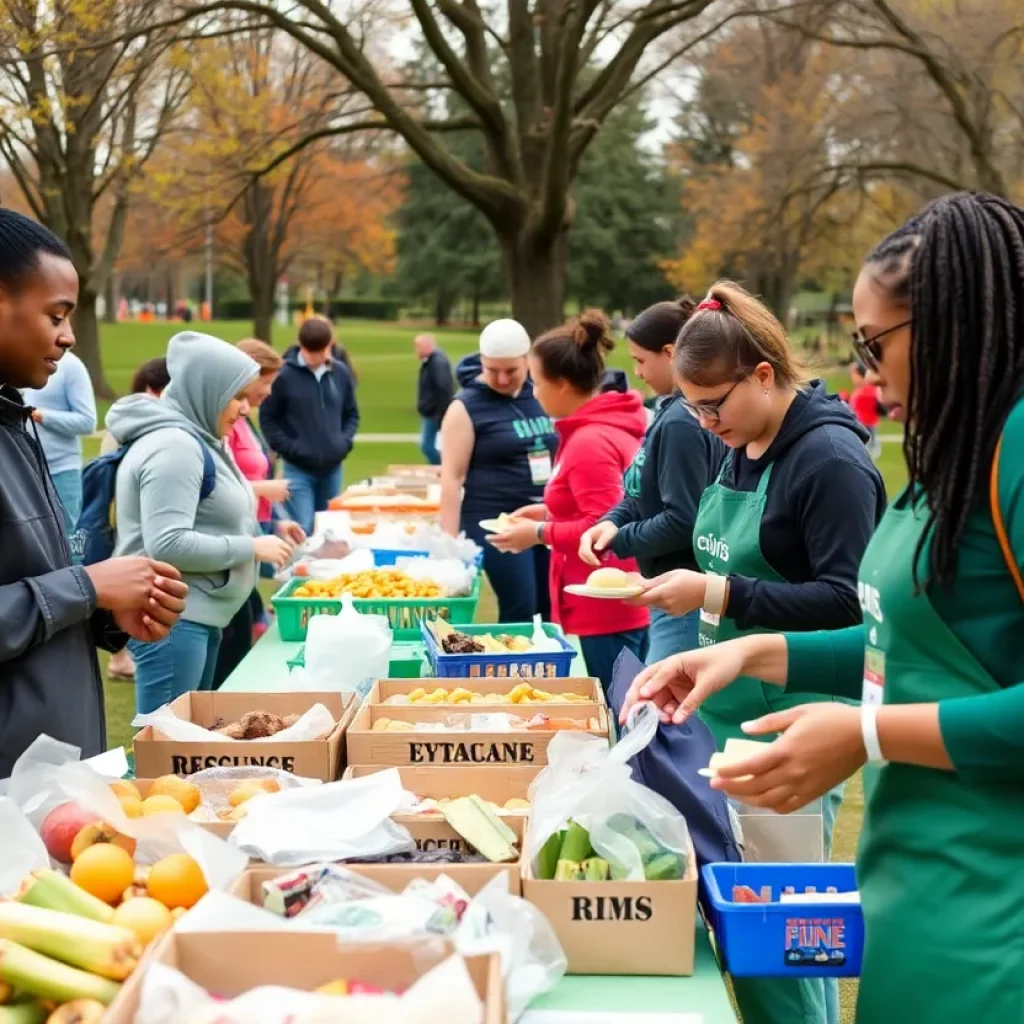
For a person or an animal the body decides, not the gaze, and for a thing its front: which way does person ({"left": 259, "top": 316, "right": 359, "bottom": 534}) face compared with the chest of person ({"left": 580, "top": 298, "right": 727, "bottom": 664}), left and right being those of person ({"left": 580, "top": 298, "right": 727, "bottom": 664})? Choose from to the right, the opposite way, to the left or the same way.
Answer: to the left

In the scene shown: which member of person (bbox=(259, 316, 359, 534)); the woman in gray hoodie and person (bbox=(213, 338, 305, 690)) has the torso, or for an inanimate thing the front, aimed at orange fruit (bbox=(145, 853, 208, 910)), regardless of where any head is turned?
person (bbox=(259, 316, 359, 534))

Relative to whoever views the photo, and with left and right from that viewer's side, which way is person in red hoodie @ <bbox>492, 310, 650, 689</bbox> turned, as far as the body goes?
facing to the left of the viewer

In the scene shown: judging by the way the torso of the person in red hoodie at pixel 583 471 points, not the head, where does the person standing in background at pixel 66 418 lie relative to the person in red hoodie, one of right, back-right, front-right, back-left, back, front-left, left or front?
front-right

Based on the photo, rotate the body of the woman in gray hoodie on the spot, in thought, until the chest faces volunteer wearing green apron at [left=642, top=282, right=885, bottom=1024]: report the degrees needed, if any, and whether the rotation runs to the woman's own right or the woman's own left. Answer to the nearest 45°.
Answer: approximately 45° to the woman's own right

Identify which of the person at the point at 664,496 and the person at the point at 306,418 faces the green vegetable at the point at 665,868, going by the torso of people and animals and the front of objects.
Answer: the person at the point at 306,418

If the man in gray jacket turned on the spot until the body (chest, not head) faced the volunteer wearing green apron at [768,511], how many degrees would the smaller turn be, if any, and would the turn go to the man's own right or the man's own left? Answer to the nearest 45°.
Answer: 0° — they already face them

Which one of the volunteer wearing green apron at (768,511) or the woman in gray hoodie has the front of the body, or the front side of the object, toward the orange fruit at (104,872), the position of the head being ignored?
the volunteer wearing green apron

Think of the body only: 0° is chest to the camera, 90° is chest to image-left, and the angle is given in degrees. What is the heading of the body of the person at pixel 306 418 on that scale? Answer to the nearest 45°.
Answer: approximately 0°

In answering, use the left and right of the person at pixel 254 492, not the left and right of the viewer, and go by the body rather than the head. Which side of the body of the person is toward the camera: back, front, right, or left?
right

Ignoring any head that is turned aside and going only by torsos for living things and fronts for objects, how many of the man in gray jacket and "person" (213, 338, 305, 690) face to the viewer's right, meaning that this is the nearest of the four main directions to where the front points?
2

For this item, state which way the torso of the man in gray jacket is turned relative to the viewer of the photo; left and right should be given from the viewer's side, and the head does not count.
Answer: facing to the right of the viewer
